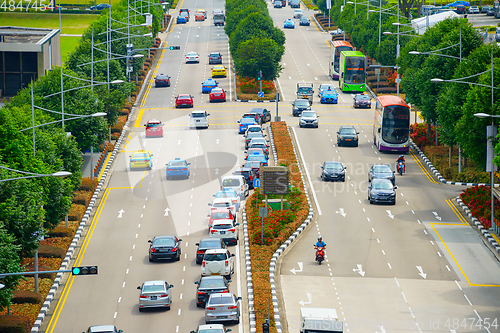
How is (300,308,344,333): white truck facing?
toward the camera

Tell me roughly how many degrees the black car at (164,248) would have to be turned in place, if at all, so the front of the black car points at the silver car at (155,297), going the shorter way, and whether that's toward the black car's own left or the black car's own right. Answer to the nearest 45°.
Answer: approximately 180°

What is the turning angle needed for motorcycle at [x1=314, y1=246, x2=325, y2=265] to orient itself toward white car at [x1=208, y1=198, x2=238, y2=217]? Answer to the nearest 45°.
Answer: approximately 135° to its right

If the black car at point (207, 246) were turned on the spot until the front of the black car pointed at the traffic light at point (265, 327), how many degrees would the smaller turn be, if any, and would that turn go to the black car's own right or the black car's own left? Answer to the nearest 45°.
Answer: approximately 180°

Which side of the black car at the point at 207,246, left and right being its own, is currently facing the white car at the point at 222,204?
front

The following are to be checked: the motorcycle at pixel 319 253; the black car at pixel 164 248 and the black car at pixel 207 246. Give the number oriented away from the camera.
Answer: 2

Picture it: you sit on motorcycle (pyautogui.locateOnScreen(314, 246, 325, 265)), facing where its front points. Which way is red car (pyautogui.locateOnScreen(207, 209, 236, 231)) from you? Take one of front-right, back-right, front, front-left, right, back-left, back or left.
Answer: back-right

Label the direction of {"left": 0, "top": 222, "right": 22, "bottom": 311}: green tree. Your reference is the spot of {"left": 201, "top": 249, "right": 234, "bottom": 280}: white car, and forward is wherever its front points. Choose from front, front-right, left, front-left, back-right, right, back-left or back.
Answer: back-left

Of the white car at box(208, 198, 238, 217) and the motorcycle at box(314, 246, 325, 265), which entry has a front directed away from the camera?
the white car

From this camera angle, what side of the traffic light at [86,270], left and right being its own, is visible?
front

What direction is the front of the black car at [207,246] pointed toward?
away from the camera

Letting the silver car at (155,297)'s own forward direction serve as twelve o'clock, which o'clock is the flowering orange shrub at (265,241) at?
The flowering orange shrub is roughly at 1 o'clock from the silver car.

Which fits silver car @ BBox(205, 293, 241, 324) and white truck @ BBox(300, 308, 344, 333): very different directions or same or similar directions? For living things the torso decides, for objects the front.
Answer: very different directions

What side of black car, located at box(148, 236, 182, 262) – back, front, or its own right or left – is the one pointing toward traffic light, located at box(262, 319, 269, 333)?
back

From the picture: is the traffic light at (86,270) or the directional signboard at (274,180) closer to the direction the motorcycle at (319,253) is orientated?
the traffic light

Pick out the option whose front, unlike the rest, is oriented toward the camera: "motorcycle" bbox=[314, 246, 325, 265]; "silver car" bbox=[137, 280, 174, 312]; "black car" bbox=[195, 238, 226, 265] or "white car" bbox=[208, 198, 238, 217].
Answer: the motorcycle

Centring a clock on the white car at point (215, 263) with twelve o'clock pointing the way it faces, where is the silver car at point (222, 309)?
The silver car is roughly at 6 o'clock from the white car.

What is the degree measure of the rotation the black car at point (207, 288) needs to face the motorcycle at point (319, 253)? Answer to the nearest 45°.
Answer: approximately 45° to its right

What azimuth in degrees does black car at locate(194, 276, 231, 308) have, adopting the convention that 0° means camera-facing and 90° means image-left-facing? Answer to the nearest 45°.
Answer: approximately 180°

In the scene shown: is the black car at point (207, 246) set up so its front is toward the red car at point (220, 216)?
yes

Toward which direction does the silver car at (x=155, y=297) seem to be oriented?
away from the camera
